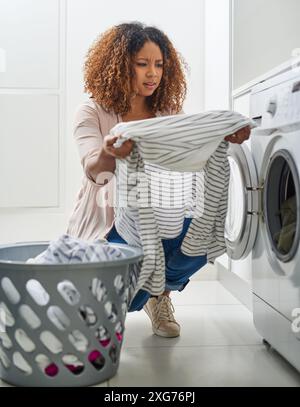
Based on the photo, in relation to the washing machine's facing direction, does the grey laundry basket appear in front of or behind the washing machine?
in front

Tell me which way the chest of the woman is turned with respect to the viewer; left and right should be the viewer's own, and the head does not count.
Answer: facing the viewer and to the right of the viewer

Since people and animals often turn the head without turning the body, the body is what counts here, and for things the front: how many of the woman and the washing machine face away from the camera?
0

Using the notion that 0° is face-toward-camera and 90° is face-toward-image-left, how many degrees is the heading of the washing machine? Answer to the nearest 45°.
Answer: approximately 45°

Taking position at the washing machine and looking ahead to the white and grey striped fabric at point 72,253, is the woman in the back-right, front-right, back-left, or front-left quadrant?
front-right

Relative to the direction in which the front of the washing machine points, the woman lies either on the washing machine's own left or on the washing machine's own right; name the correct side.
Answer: on the washing machine's own right

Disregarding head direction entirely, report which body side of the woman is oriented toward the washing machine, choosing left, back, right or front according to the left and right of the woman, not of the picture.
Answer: front

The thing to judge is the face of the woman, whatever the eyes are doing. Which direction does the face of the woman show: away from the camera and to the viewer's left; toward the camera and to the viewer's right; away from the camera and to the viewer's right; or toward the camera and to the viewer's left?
toward the camera and to the viewer's right
